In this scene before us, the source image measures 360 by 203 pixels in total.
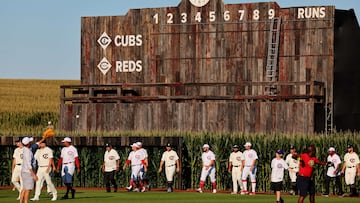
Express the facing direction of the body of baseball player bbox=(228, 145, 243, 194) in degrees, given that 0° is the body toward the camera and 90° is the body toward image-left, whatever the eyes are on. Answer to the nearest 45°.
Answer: approximately 0°

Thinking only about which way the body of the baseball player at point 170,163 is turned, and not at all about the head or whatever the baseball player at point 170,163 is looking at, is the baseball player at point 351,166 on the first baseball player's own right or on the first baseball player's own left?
on the first baseball player's own left

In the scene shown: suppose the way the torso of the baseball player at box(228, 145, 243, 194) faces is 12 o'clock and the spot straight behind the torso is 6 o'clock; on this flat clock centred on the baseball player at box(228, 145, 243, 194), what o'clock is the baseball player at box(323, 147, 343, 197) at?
the baseball player at box(323, 147, 343, 197) is roughly at 9 o'clock from the baseball player at box(228, 145, 243, 194).

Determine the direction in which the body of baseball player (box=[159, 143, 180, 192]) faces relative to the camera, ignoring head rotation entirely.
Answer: toward the camera

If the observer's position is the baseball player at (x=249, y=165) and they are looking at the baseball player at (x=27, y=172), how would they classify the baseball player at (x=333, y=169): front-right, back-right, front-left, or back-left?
back-left

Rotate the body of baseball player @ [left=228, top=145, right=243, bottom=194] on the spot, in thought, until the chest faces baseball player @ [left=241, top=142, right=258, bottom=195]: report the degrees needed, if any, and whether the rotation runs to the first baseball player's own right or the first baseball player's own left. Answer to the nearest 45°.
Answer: approximately 45° to the first baseball player's own left

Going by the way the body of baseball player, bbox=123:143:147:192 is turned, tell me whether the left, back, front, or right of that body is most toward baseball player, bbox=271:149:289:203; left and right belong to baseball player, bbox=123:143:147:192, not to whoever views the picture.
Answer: left

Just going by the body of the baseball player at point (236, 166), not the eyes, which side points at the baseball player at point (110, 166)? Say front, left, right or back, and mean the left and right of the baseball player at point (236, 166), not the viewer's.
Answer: right

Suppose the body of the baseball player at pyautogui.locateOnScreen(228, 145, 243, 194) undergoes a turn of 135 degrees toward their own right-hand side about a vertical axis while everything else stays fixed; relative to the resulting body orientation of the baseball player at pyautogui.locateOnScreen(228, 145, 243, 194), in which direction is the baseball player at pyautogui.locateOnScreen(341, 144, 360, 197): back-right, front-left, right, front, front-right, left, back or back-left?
back-right
